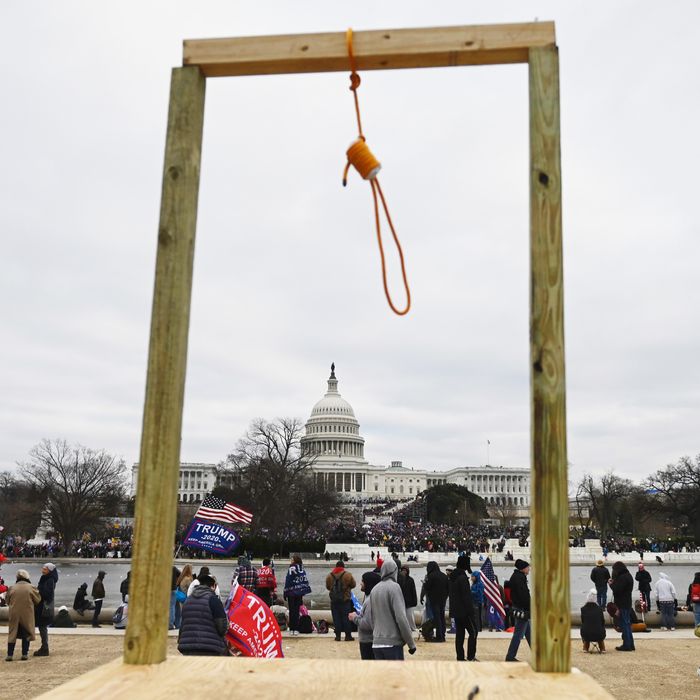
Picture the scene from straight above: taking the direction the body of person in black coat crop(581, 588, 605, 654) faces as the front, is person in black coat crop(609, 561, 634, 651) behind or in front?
in front

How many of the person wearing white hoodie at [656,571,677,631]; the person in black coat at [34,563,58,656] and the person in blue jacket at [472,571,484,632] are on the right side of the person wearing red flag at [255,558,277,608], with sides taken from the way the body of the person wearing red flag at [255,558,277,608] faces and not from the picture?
2

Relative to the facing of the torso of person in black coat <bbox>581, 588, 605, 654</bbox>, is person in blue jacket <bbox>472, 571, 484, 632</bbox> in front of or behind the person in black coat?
in front

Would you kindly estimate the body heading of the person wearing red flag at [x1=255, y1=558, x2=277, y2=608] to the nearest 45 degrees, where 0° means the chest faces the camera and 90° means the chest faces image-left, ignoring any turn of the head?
approximately 180°

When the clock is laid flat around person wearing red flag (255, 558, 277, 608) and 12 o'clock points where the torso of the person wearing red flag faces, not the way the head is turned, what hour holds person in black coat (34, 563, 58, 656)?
The person in black coat is roughly at 8 o'clock from the person wearing red flag.

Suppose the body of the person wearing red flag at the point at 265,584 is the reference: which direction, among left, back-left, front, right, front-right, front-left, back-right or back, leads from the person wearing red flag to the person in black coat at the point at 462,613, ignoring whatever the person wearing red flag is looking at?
back-right

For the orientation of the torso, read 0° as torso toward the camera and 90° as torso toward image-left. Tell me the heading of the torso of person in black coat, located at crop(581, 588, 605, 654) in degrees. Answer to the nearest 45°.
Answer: approximately 180°

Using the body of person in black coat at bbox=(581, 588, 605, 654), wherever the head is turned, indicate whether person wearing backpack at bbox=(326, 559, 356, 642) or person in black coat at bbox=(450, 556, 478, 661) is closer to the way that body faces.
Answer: the person wearing backpack

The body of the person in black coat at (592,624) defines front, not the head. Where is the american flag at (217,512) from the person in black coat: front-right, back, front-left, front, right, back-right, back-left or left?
left

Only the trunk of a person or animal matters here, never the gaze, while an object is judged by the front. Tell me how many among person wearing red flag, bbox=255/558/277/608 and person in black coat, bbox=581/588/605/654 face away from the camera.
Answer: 2
